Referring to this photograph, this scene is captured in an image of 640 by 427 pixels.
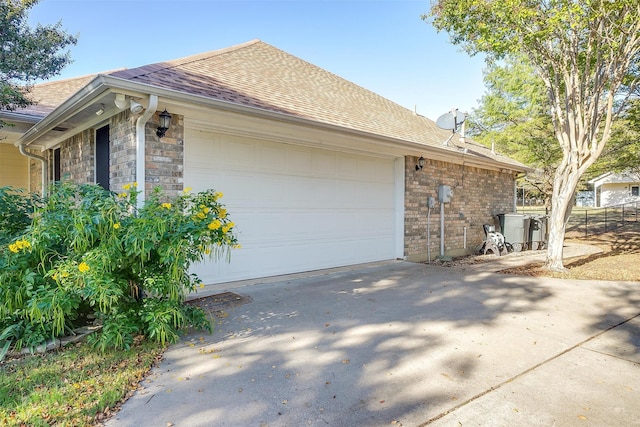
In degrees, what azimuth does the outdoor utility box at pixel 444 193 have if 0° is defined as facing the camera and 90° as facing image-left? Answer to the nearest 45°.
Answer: approximately 315°

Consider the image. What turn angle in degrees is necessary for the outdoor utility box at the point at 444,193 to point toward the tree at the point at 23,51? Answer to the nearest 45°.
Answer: approximately 90° to its right

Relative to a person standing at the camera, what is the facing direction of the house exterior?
facing the viewer and to the right of the viewer

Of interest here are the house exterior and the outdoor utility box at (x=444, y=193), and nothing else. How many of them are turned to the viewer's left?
0

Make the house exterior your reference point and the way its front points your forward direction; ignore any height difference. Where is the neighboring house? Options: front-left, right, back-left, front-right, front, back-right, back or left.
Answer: left
